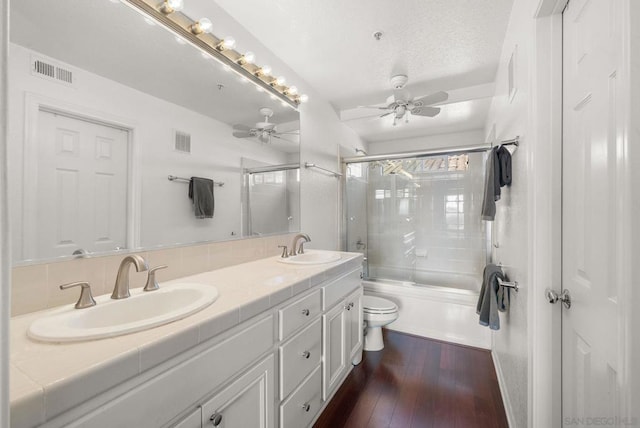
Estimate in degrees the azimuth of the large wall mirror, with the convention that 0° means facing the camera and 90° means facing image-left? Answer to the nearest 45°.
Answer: approximately 315°

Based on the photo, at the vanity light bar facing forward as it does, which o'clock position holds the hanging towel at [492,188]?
The hanging towel is roughly at 11 o'clock from the vanity light bar.

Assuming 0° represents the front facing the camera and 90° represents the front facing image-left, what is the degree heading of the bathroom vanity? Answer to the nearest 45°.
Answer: approximately 315°

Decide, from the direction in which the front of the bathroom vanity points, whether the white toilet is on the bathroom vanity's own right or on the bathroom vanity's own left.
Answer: on the bathroom vanity's own left

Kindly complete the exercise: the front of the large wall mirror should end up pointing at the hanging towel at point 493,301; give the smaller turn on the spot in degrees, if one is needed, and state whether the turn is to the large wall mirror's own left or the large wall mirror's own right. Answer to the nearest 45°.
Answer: approximately 45° to the large wall mirror's own left
